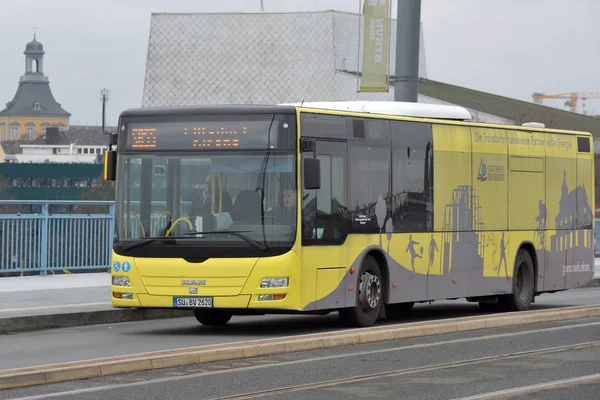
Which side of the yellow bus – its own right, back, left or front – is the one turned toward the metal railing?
right

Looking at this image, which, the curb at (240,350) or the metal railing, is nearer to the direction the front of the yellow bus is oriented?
the curb

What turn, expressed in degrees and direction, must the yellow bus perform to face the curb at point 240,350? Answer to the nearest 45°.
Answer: approximately 45° to its left

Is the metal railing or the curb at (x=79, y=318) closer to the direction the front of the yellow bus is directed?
the curb

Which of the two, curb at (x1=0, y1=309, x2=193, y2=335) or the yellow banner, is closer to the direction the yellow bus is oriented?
the curb

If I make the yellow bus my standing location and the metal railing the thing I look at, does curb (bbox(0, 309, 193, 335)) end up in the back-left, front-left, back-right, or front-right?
front-left

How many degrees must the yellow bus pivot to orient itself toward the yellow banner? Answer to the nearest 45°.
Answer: approximately 135° to its right
